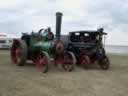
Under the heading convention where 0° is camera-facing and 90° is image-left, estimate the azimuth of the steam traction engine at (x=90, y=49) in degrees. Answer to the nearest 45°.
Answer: approximately 315°

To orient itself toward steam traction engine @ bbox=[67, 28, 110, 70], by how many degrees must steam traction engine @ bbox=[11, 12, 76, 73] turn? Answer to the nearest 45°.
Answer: approximately 45° to its left

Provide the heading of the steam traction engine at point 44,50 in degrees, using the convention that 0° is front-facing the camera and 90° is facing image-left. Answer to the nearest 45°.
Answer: approximately 315°
